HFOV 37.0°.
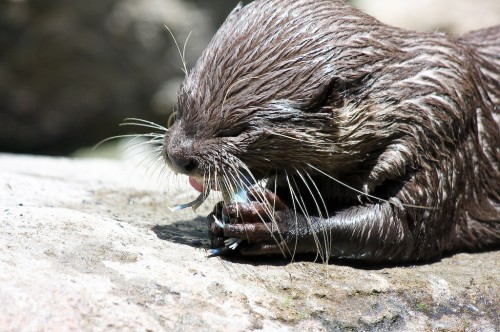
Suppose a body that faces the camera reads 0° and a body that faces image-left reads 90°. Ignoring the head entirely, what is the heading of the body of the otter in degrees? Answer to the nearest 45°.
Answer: approximately 90°
